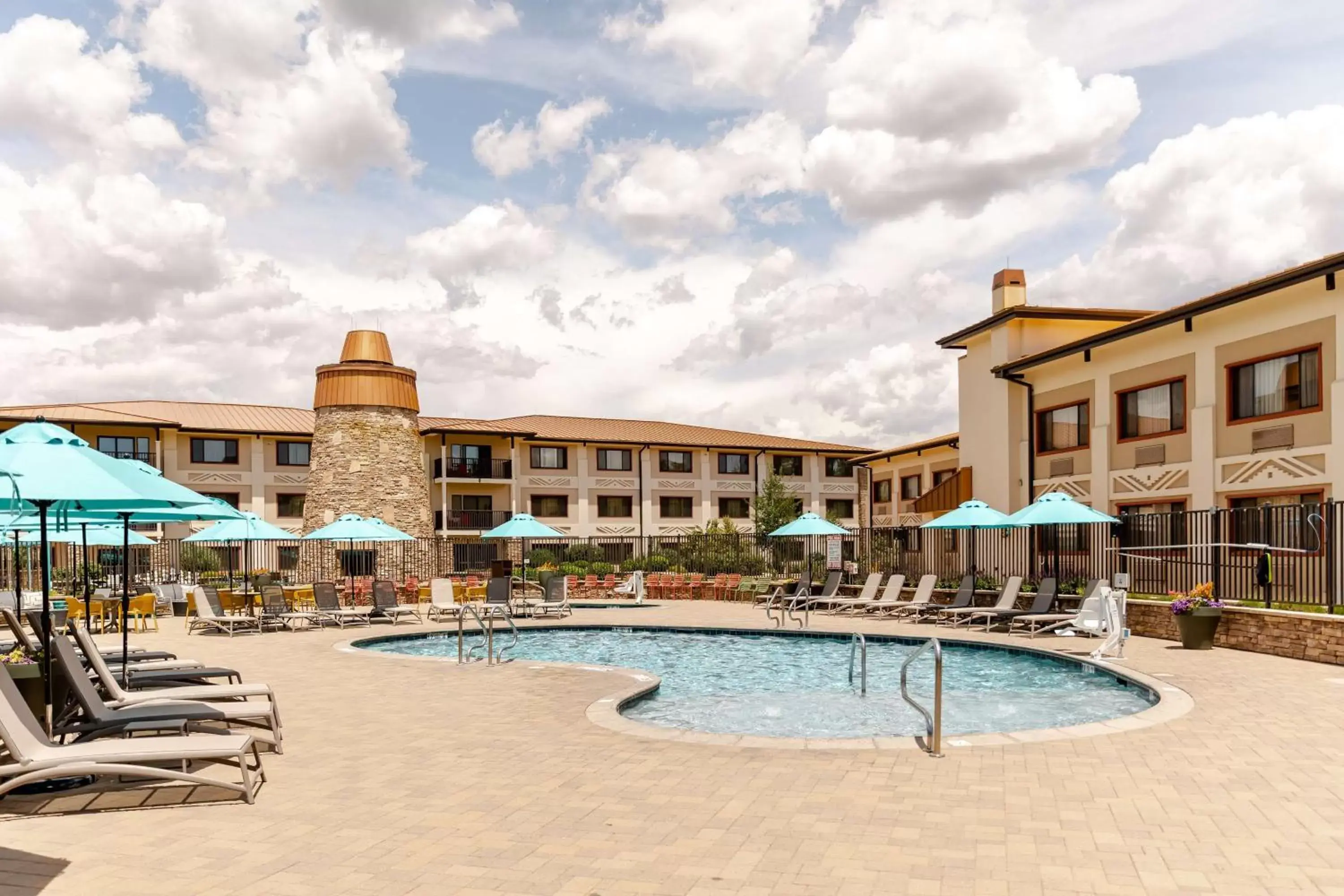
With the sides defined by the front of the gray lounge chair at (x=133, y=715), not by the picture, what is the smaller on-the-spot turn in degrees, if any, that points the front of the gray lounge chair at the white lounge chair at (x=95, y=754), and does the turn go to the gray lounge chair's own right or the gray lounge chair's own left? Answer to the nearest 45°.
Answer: approximately 90° to the gray lounge chair's own right

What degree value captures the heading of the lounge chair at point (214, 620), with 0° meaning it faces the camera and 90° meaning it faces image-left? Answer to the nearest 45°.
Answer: approximately 315°

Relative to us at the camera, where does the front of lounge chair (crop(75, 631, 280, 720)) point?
facing to the right of the viewer

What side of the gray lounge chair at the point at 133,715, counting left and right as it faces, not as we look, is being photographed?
right

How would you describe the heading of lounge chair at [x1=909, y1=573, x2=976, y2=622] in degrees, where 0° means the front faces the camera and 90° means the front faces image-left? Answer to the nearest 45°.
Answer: approximately 45°

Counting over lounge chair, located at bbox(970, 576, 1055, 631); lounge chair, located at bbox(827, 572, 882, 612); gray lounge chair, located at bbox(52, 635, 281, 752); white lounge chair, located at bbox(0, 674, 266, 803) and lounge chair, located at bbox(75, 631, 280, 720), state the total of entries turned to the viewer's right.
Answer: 3

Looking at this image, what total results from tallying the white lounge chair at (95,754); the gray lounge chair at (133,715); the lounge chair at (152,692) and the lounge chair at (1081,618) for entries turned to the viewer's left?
1

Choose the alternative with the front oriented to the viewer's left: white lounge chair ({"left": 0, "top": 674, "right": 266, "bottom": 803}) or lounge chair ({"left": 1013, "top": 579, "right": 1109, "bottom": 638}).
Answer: the lounge chair

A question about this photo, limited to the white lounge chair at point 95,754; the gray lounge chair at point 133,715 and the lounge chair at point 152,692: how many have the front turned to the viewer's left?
0
